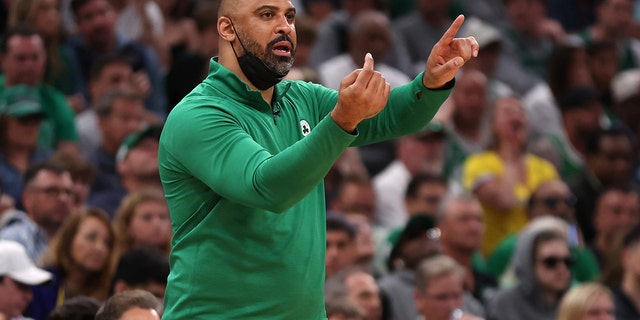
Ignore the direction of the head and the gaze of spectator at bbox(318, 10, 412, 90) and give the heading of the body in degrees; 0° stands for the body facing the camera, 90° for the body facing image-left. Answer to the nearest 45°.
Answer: approximately 315°

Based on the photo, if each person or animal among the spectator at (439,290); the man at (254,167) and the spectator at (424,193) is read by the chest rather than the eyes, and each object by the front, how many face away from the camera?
0

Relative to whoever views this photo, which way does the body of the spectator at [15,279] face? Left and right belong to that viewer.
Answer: facing to the right of the viewer

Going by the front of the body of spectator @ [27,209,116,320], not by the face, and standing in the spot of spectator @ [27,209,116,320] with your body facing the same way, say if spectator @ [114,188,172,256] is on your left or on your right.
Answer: on your left

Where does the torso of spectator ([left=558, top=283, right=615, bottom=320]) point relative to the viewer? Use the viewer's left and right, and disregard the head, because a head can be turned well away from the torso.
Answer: facing the viewer and to the right of the viewer
